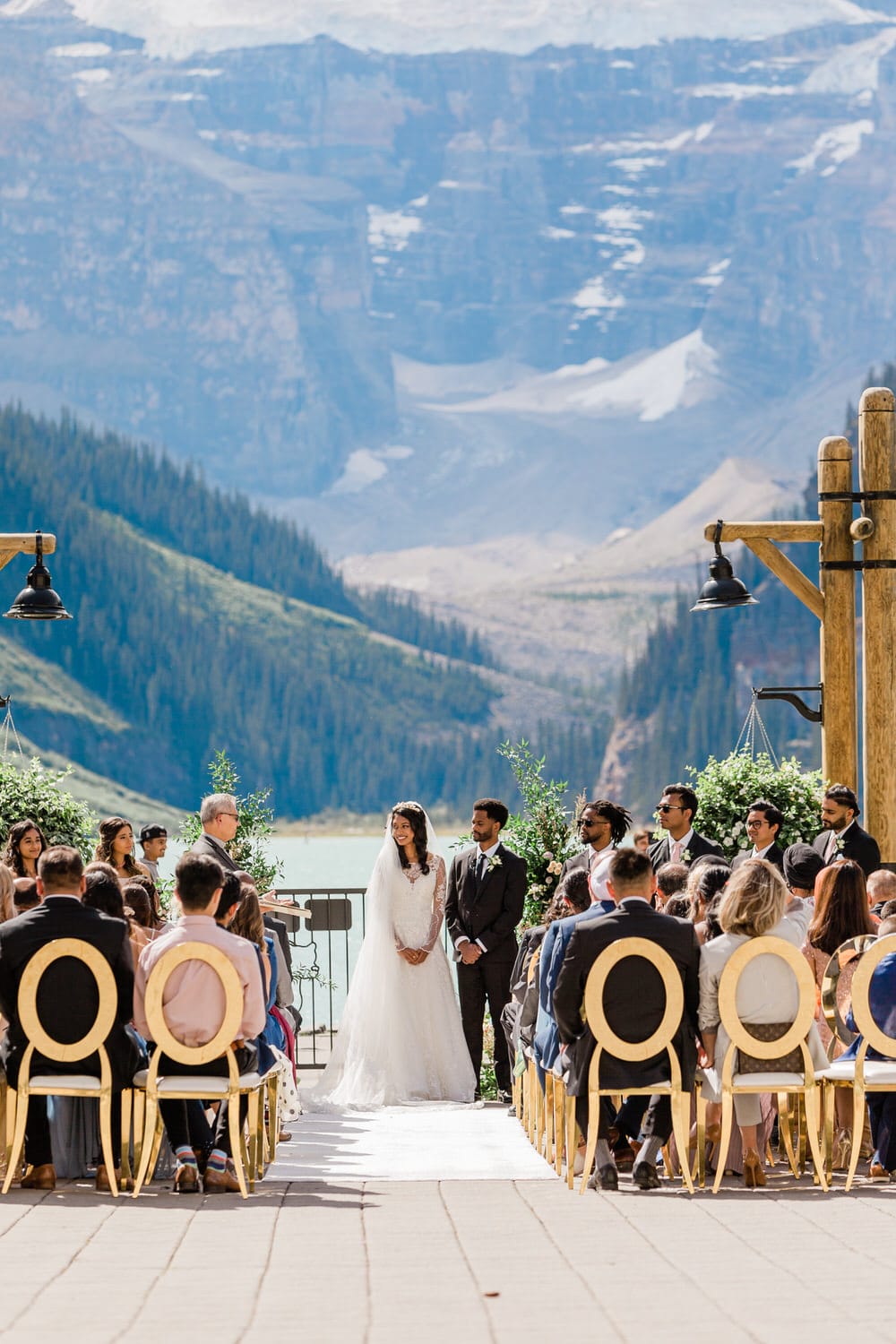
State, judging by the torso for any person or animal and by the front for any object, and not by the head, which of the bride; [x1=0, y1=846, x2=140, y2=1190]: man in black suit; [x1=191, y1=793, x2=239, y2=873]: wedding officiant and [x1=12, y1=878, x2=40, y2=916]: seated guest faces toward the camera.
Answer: the bride

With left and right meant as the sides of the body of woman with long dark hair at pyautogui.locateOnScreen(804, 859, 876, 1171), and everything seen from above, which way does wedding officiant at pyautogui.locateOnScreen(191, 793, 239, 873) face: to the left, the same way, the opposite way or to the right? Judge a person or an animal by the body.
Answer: to the right

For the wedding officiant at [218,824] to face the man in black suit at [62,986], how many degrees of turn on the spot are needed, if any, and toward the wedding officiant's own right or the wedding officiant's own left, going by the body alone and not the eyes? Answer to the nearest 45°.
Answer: approximately 90° to the wedding officiant's own right

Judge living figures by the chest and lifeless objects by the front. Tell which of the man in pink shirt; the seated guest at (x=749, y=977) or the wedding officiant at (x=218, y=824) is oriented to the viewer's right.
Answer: the wedding officiant

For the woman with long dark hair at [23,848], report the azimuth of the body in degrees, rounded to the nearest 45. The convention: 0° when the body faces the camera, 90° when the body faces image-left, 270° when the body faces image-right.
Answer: approximately 315°

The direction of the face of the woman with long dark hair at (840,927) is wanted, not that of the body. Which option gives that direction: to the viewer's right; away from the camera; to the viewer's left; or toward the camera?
away from the camera

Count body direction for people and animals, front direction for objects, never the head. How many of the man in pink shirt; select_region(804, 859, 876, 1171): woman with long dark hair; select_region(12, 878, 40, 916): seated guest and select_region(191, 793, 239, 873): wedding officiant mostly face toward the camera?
0

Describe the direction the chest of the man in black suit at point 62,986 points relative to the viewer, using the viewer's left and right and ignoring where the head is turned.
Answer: facing away from the viewer

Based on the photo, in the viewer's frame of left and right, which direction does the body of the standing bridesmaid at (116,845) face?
facing the viewer and to the right of the viewer

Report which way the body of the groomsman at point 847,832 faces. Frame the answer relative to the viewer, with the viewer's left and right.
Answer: facing the viewer and to the left of the viewer

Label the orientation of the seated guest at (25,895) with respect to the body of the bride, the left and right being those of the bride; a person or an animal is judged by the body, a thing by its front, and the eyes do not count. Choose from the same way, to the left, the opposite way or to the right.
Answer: the opposite way

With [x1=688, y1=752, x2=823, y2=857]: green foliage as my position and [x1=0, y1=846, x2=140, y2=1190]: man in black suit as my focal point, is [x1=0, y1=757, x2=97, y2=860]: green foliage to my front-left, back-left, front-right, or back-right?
front-right

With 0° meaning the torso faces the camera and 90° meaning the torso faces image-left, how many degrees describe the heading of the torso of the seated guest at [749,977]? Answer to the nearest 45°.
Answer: approximately 180°

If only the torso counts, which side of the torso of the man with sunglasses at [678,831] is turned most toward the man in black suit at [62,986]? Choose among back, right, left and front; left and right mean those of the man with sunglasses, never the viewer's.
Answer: front

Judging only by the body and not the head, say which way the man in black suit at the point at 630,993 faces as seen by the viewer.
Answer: away from the camera

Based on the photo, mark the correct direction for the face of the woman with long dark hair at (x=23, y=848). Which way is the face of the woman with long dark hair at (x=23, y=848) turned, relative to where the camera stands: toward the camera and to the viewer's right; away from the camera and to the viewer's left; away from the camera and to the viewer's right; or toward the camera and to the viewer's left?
toward the camera and to the viewer's right

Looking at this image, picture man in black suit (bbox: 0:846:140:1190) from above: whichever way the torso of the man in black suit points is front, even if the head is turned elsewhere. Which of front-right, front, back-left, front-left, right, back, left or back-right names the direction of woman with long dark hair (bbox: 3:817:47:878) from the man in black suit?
front

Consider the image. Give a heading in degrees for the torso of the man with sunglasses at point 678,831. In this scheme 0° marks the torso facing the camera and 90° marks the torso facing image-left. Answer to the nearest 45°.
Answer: approximately 45°

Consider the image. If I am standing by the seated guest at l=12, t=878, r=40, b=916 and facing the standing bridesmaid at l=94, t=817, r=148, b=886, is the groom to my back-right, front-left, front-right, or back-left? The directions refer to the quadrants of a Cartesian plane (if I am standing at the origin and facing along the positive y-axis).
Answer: front-right

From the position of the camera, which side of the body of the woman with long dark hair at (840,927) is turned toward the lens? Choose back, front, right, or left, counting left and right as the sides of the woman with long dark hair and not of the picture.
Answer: back
